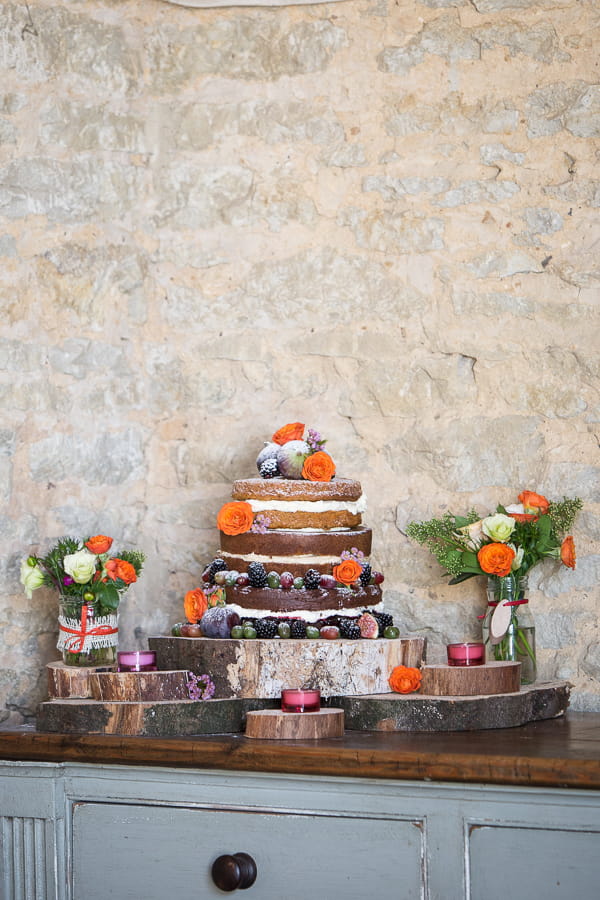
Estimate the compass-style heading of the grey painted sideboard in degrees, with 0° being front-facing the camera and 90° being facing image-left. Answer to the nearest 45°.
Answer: approximately 0°
